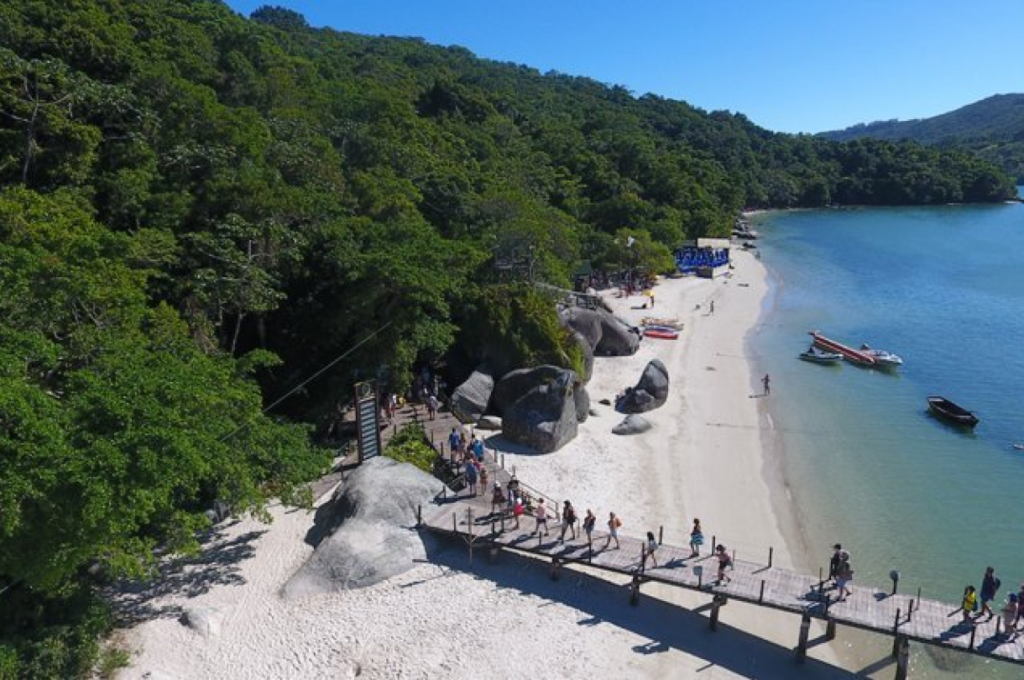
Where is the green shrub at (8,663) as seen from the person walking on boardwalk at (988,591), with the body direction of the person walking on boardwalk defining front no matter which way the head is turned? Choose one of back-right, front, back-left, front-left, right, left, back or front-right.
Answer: front-left

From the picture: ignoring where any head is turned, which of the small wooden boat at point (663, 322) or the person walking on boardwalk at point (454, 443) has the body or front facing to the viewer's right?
the small wooden boat

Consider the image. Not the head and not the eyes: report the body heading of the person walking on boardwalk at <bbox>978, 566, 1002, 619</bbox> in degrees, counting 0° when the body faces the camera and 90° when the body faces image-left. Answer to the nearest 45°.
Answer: approximately 90°

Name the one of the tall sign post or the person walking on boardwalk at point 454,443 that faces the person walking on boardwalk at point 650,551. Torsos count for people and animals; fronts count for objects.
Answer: the tall sign post

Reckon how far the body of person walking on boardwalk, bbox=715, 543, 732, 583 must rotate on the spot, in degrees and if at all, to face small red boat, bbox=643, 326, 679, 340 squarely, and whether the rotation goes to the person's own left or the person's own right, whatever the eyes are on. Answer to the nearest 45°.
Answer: approximately 90° to the person's own right

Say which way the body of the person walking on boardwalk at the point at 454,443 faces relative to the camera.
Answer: away from the camera

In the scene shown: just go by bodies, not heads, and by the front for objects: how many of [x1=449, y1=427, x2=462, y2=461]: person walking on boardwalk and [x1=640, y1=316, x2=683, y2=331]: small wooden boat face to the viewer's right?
1

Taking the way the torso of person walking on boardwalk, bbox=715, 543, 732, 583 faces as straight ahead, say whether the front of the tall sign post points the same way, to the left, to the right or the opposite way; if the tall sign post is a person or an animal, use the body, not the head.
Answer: the opposite way

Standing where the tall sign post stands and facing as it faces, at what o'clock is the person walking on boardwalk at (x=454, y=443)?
The person walking on boardwalk is roughly at 10 o'clock from the tall sign post.
